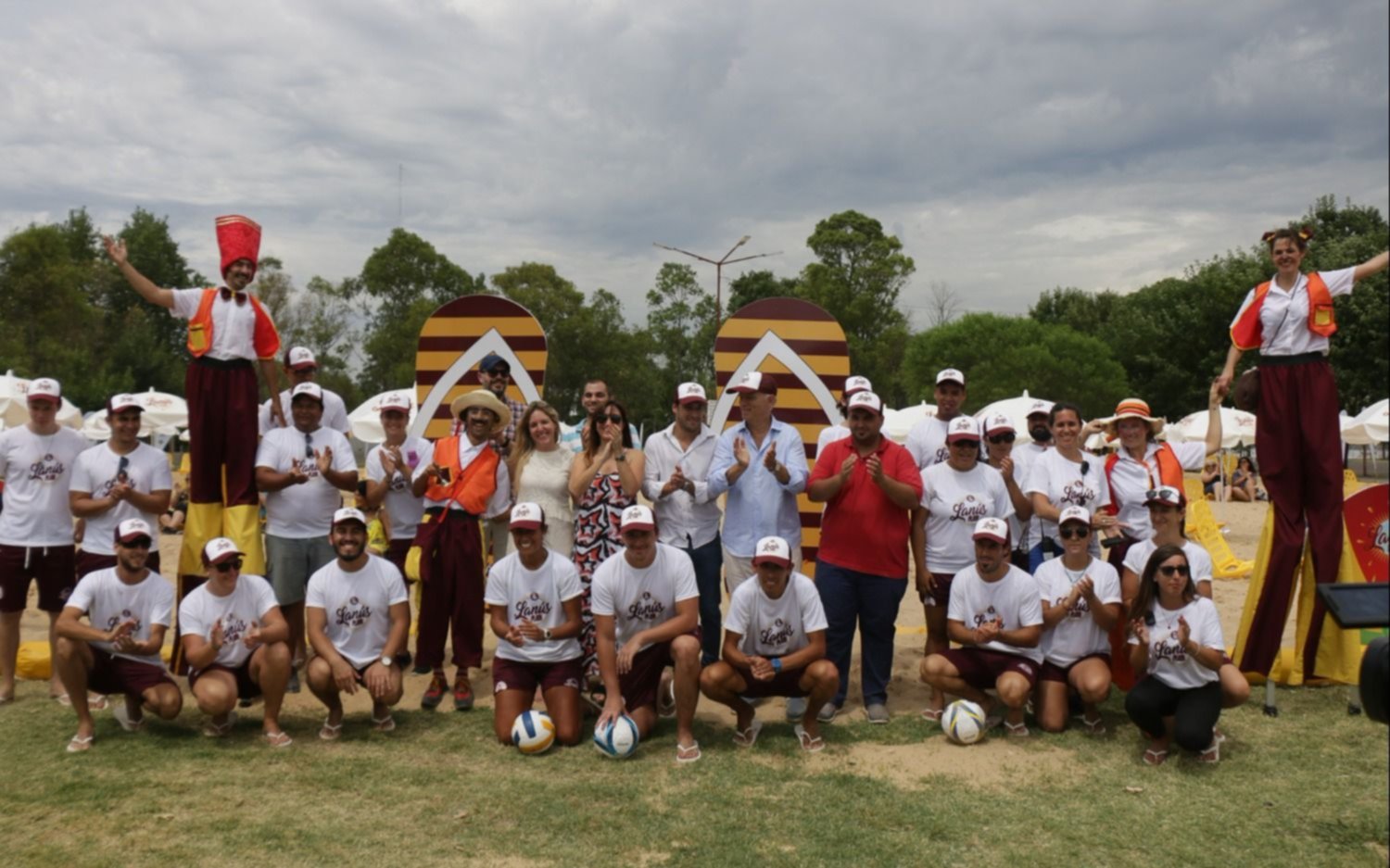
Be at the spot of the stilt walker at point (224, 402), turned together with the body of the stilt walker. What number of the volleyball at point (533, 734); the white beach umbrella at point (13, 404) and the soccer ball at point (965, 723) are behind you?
1

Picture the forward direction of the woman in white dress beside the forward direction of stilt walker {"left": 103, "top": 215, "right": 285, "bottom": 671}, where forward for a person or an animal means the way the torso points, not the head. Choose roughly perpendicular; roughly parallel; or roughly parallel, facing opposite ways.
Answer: roughly parallel

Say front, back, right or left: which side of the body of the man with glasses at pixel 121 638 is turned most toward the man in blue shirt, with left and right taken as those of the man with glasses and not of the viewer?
left

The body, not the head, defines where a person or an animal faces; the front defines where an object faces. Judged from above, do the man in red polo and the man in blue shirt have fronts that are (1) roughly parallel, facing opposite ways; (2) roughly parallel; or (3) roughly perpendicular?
roughly parallel

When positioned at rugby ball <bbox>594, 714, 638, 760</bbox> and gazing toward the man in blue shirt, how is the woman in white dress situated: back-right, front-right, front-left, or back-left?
front-left

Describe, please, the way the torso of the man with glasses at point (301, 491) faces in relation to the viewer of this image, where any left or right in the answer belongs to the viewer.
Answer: facing the viewer

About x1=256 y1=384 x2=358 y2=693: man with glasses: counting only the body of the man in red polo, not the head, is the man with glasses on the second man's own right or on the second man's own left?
on the second man's own right

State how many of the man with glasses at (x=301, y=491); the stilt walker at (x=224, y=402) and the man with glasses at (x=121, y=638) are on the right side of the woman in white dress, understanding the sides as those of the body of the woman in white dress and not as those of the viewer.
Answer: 3

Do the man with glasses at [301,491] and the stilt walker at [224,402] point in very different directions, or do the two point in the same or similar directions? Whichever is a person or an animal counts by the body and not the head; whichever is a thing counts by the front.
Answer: same or similar directions
